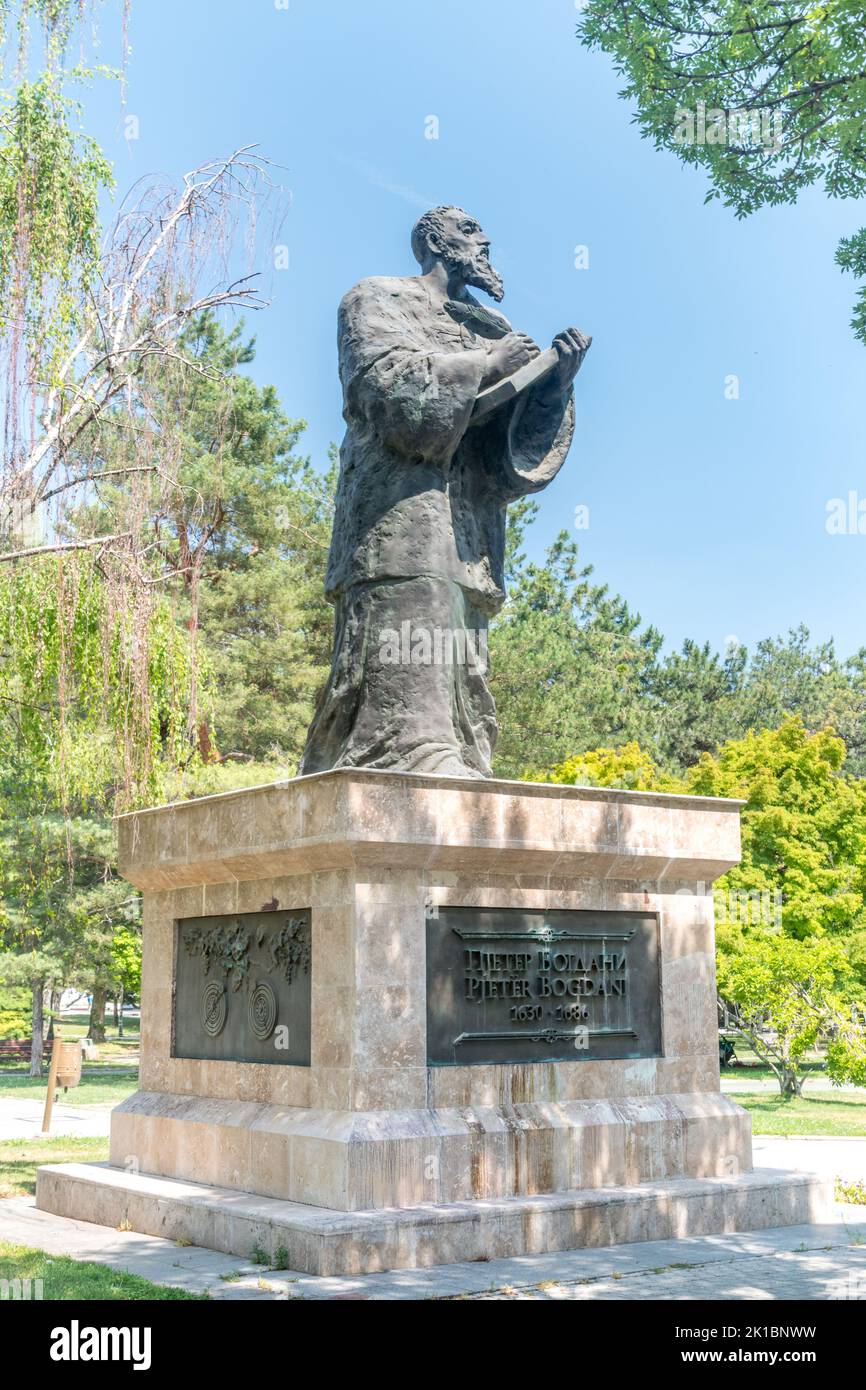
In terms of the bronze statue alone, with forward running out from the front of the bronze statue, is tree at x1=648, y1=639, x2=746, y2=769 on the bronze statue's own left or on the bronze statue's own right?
on the bronze statue's own left

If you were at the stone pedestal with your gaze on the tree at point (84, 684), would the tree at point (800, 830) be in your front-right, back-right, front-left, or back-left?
front-right

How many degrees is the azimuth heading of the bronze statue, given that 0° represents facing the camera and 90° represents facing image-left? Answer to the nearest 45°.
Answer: approximately 315°

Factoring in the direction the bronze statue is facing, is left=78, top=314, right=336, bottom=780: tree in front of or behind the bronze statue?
behind

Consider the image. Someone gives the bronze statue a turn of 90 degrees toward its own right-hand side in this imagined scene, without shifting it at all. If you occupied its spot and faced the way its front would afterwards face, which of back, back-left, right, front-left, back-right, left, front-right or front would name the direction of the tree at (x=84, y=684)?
right

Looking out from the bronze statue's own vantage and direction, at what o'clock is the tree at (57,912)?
The tree is roughly at 7 o'clock from the bronze statue.
